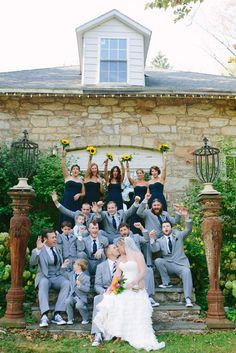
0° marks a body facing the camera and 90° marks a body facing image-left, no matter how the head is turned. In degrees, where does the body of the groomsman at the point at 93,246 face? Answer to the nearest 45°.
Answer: approximately 0°

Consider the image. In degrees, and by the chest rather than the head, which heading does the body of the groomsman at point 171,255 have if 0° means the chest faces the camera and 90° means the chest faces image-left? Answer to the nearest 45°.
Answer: approximately 0°

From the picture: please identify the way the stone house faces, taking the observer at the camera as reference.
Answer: facing the viewer

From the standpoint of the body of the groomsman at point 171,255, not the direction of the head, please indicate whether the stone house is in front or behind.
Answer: behind

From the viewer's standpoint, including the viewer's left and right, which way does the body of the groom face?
facing the viewer and to the right of the viewer

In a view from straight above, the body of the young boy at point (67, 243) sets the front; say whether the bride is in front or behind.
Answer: in front

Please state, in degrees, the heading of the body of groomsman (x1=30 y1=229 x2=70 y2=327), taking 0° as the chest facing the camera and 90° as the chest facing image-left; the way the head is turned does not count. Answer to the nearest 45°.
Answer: approximately 315°

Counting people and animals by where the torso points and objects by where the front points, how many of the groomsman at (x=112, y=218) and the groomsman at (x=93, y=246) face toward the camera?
2

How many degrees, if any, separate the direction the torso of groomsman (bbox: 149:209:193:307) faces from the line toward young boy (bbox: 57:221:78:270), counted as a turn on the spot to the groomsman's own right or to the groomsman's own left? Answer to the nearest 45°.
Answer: approximately 90° to the groomsman's own right

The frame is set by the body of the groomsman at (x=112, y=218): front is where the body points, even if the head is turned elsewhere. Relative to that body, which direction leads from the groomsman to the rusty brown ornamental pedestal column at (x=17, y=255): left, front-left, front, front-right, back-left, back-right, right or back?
front-right

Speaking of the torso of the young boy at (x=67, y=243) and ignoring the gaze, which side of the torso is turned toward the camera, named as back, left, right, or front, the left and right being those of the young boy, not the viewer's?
front

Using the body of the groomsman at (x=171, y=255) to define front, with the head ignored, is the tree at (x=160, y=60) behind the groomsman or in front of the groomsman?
behind

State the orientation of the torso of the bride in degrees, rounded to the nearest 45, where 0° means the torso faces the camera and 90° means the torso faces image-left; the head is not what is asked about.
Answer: approximately 45°
